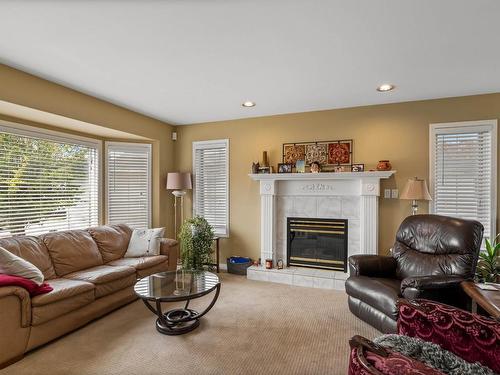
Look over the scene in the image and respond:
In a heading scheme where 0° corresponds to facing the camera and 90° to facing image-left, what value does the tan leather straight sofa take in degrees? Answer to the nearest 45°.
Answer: approximately 315°

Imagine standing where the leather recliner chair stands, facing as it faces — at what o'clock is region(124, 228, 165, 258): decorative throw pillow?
The decorative throw pillow is roughly at 1 o'clock from the leather recliner chair.

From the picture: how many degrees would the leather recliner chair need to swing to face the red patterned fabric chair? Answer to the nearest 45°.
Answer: approximately 45° to its left

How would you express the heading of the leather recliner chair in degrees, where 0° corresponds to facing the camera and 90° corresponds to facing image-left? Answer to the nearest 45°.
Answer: approximately 45°

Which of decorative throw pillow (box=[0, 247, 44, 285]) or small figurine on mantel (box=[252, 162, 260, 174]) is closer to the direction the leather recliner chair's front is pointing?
the decorative throw pillow

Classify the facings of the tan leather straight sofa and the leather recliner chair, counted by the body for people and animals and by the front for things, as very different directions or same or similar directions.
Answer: very different directions

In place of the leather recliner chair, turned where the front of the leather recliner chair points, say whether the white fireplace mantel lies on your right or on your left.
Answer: on your right

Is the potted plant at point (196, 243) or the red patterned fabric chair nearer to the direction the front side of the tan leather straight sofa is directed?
the red patterned fabric chair

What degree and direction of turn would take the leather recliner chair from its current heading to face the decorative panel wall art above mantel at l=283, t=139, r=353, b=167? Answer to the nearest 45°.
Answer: approximately 90° to its right

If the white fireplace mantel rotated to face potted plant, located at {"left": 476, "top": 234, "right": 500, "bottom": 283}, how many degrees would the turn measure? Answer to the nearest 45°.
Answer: approximately 90° to its left

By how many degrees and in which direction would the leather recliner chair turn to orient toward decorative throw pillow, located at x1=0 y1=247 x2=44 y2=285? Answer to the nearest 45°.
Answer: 0° — it already faces it

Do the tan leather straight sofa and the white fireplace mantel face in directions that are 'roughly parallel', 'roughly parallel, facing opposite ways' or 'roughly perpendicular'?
roughly perpendicular

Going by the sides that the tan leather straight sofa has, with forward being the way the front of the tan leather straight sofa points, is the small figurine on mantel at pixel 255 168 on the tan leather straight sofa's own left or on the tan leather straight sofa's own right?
on the tan leather straight sofa's own left
